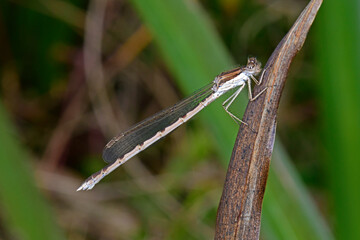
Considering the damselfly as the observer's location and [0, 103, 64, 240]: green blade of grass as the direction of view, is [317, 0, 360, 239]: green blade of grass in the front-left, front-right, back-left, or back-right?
back-left

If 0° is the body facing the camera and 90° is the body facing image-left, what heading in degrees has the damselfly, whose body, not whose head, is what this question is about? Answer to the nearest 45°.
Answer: approximately 270°

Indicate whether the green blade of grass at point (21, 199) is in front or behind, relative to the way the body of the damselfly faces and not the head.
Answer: behind

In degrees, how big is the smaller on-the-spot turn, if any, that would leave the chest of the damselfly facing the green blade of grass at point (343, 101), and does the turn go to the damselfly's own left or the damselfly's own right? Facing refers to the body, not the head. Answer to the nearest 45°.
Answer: approximately 45° to the damselfly's own left
